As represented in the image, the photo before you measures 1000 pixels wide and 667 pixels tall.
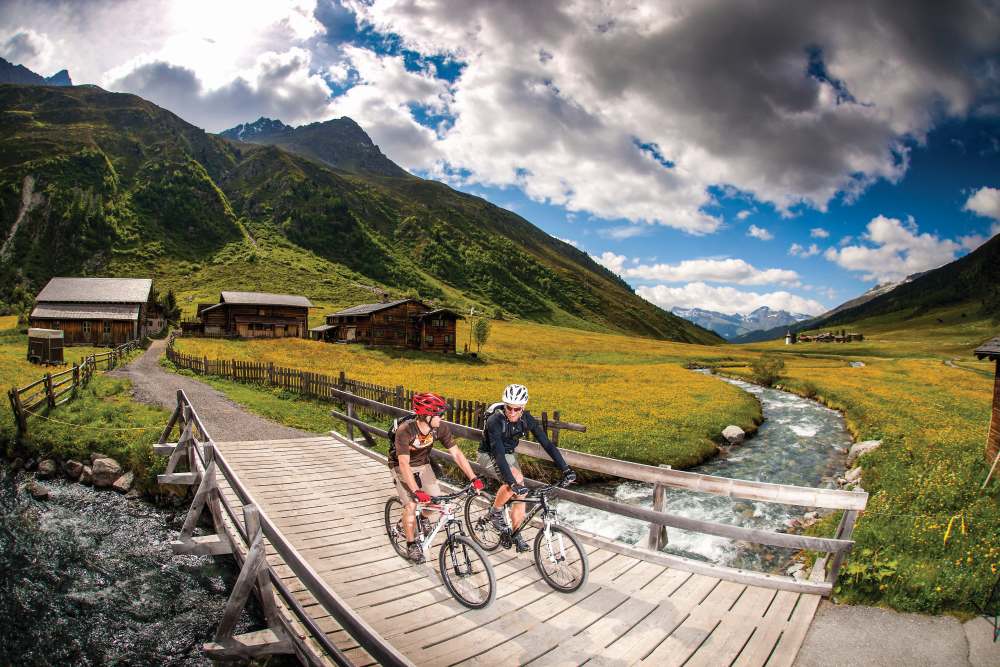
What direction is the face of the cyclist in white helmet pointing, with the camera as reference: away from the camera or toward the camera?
toward the camera

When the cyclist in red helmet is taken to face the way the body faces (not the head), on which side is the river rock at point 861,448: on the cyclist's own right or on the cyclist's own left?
on the cyclist's own left

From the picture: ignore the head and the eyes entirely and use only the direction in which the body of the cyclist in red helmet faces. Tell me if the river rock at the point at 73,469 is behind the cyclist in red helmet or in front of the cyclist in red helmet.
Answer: behind

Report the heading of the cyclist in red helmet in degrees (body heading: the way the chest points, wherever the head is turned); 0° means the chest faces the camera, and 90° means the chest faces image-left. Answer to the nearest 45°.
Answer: approximately 315°

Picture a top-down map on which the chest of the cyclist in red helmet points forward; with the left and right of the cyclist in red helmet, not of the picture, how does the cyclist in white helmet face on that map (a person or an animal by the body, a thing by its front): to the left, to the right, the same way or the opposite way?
the same way

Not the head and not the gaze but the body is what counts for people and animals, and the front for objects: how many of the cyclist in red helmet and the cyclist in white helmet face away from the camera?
0

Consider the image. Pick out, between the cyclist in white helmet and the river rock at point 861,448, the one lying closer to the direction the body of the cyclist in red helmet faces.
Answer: the cyclist in white helmet

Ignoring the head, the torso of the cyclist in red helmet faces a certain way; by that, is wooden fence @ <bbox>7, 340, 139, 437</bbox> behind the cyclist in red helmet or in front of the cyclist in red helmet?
behind

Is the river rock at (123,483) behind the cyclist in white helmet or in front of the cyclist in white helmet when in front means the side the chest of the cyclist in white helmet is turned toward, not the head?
behind
